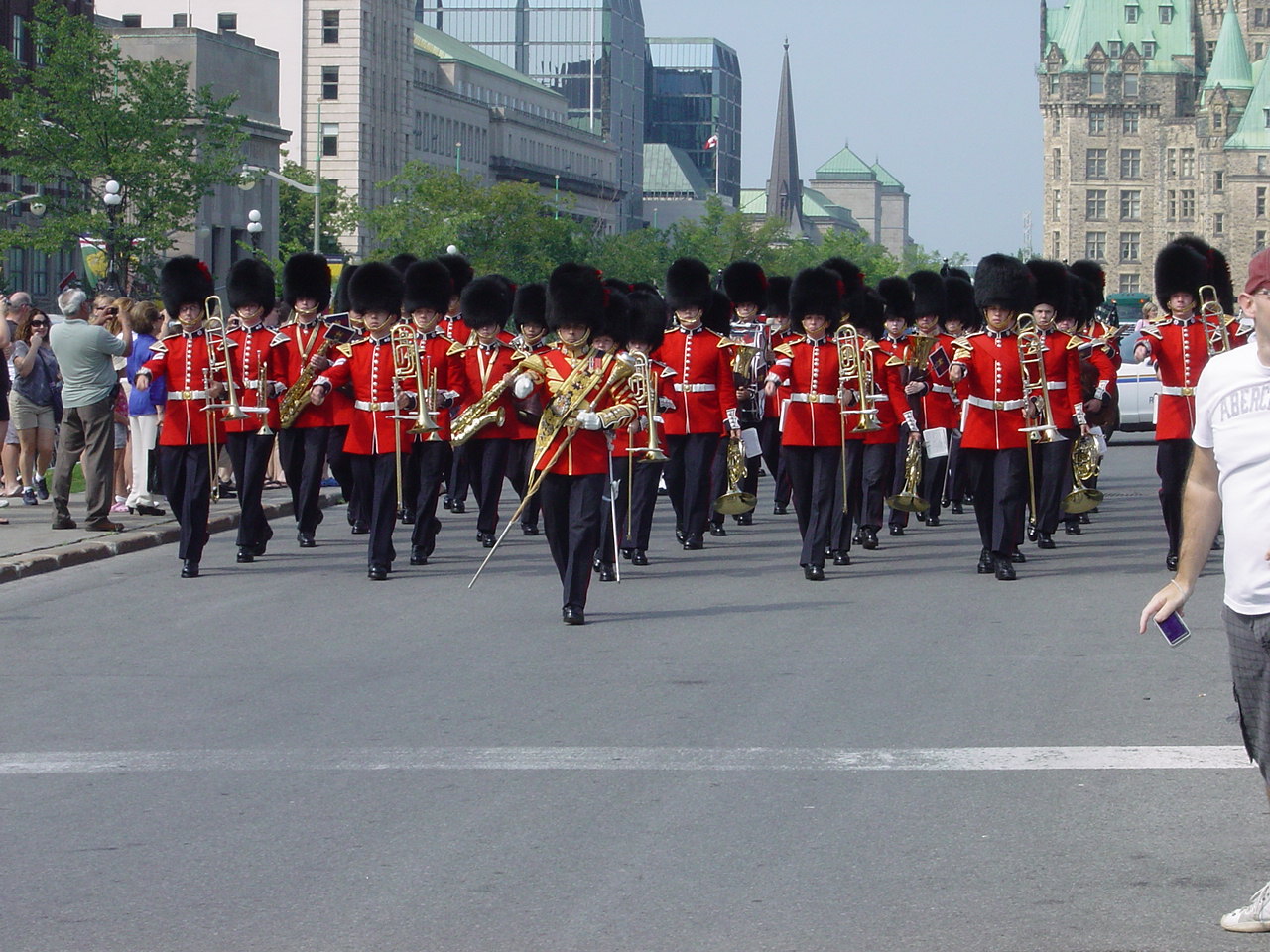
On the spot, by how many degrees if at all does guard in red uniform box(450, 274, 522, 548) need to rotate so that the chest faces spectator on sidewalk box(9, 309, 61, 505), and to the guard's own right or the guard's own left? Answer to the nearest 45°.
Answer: approximately 135° to the guard's own right

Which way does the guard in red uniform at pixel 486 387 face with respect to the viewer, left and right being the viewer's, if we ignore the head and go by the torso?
facing the viewer

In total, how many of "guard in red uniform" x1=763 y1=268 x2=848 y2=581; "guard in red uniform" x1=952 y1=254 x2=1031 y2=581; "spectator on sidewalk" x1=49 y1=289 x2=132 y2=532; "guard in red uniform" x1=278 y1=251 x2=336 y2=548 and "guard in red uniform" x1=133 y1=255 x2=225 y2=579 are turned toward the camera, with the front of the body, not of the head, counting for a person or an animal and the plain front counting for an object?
4

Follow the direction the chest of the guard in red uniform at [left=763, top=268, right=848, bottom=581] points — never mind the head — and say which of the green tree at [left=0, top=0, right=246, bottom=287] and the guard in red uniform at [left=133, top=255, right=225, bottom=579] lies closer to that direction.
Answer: the guard in red uniform

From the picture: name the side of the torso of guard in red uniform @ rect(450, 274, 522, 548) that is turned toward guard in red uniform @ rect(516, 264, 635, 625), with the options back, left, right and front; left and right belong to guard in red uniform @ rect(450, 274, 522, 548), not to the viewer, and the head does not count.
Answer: front

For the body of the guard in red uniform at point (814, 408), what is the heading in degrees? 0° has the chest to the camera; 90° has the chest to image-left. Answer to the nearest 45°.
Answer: approximately 0°

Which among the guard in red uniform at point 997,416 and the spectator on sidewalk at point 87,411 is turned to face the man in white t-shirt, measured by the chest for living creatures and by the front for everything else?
the guard in red uniform

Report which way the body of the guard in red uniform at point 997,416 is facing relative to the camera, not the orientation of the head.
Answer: toward the camera

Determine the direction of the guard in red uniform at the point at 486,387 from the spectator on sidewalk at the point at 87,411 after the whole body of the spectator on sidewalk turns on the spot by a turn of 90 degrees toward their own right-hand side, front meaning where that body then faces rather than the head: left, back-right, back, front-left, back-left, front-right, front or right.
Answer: front-left

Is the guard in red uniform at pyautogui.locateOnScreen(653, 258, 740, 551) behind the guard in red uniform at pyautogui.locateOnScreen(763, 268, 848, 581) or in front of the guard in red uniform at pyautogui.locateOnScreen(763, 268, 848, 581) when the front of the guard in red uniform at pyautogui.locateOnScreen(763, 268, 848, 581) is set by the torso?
behind

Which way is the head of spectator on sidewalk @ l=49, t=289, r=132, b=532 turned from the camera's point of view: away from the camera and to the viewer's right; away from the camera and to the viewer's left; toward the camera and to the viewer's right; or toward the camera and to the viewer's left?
away from the camera and to the viewer's right

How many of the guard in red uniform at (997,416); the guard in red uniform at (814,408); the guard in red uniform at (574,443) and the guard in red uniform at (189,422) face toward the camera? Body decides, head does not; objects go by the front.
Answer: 4
